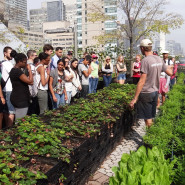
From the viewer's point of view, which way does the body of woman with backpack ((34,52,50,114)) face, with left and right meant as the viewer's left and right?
facing to the right of the viewer

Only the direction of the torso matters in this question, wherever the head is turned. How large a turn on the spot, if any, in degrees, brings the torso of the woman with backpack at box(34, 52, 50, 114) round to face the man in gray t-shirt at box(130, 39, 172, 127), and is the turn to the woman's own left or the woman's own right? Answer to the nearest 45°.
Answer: approximately 45° to the woman's own right

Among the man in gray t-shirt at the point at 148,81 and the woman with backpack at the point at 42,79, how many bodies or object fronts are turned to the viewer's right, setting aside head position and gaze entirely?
1

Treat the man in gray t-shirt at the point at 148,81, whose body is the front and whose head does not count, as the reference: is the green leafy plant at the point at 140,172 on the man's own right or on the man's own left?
on the man's own left

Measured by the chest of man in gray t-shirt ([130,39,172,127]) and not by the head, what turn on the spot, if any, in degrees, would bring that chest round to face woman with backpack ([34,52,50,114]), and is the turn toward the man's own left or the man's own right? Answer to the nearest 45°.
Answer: approximately 45° to the man's own left

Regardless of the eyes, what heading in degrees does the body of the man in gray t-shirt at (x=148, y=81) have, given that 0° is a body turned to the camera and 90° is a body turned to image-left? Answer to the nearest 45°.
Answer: approximately 135°

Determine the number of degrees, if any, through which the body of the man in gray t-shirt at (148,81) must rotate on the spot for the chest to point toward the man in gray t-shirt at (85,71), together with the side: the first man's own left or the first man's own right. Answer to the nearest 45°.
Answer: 0° — they already face them
